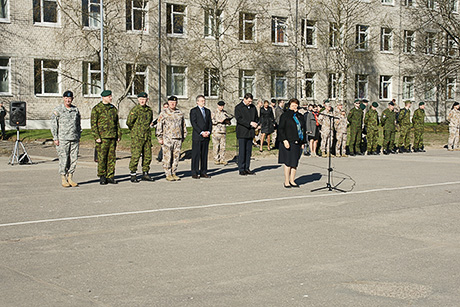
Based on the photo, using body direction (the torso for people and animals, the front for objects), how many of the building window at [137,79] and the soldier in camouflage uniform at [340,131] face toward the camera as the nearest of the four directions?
2

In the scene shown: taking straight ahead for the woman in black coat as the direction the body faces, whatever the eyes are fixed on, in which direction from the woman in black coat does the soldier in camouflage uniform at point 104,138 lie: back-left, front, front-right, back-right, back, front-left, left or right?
back-right

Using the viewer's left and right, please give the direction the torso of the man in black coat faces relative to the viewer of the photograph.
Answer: facing the viewer and to the right of the viewer

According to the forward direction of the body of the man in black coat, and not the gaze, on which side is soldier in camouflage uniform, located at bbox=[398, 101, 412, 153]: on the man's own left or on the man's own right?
on the man's own left

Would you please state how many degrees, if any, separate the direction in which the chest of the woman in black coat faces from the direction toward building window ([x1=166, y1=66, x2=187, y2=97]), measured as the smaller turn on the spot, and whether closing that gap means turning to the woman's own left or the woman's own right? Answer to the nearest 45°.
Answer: approximately 135° to the woman's own left

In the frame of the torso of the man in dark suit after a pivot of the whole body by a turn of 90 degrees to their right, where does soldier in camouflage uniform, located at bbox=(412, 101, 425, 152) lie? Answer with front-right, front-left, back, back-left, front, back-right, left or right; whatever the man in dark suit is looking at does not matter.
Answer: back

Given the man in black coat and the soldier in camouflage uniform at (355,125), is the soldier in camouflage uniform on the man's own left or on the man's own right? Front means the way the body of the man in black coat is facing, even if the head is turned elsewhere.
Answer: on the man's own left

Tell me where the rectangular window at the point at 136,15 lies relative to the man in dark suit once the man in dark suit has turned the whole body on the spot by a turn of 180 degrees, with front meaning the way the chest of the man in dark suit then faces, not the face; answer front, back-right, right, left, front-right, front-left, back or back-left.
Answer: front-right

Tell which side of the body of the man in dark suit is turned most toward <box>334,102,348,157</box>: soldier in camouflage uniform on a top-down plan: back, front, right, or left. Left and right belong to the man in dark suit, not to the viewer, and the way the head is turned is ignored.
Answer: left

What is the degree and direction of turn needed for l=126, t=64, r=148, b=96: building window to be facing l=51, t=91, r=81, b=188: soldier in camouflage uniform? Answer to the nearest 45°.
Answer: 0° — it already faces them

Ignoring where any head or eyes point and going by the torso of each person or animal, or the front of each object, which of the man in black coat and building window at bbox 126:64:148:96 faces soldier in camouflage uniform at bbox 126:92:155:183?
the building window
